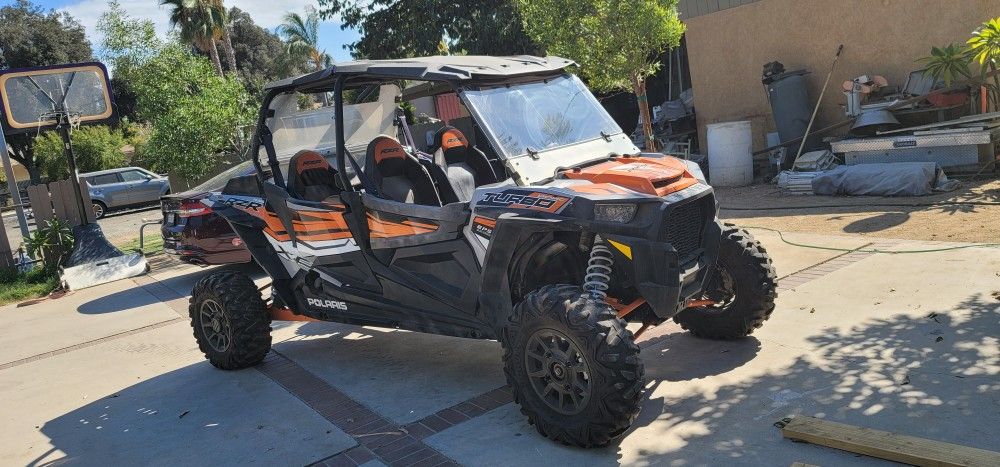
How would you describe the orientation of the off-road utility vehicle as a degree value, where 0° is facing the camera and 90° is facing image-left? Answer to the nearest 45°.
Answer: approximately 315°

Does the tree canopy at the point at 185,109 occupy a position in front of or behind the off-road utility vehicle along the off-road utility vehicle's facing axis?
behind

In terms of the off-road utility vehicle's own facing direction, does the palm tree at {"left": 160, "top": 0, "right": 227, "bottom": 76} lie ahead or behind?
behind

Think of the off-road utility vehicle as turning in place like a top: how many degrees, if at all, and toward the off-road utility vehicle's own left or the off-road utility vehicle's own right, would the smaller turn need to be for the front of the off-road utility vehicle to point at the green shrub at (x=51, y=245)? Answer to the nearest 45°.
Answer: approximately 180°

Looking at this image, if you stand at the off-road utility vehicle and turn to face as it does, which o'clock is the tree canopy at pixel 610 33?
The tree canopy is roughly at 8 o'clock from the off-road utility vehicle.

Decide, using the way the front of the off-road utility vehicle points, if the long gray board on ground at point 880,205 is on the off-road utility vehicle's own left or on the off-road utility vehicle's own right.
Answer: on the off-road utility vehicle's own left

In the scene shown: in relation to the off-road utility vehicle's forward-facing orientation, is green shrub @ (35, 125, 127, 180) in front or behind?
behind

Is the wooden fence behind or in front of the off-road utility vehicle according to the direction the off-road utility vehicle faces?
behind

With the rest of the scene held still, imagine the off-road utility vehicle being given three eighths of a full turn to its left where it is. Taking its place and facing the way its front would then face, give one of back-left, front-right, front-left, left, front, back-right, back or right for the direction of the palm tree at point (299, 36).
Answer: front

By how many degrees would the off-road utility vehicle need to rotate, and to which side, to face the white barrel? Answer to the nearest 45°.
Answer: approximately 90° to its left
